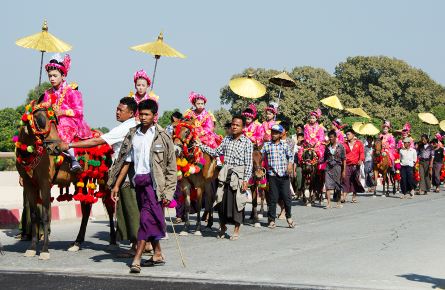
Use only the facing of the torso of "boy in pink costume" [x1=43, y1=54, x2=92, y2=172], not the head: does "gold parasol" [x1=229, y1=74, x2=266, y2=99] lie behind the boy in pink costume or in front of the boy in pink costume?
behind

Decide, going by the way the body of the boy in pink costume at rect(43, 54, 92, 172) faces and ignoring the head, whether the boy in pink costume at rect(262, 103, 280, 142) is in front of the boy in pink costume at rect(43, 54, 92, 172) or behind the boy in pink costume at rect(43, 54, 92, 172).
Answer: behind

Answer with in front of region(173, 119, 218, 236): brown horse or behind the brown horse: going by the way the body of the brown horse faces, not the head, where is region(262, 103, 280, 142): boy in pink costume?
behind

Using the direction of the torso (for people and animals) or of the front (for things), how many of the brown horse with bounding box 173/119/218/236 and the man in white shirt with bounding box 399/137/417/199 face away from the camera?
0

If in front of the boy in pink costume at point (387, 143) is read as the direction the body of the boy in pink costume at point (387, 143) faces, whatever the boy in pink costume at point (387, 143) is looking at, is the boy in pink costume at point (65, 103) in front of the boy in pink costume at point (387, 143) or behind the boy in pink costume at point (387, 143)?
in front
